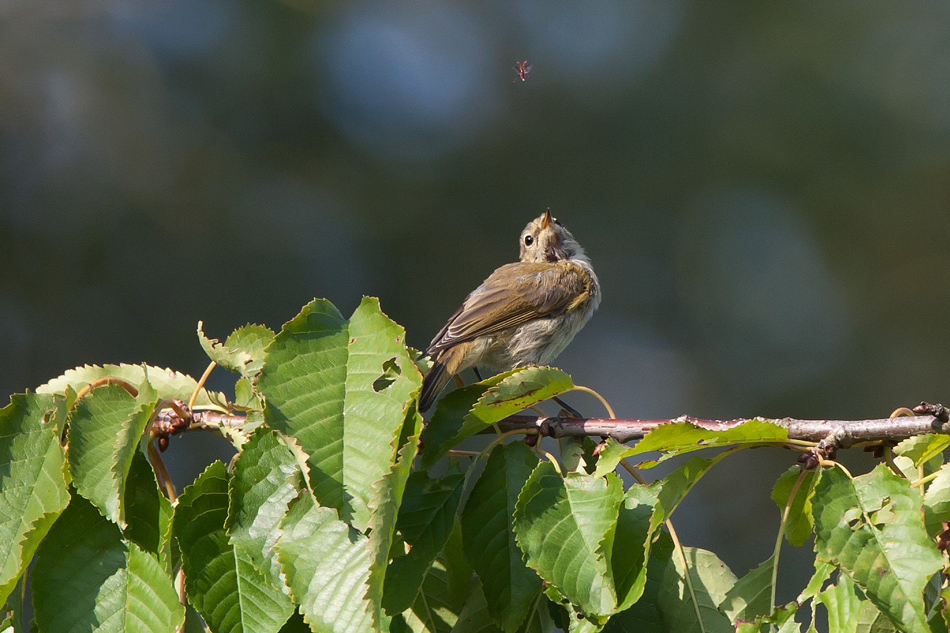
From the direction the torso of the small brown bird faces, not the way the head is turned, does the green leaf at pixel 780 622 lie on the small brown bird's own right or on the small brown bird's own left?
on the small brown bird's own right

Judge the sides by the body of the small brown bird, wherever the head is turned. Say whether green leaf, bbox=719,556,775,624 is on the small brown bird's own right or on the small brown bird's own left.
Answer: on the small brown bird's own right

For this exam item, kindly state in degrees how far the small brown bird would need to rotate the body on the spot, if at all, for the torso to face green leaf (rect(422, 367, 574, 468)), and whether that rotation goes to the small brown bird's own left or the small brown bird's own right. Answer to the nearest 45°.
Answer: approximately 90° to the small brown bird's own right

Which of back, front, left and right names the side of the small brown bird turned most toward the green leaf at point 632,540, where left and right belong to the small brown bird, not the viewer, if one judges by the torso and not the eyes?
right

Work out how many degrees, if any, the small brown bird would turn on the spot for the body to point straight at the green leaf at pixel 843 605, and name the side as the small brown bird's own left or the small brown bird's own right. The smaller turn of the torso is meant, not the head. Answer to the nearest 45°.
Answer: approximately 90° to the small brown bird's own right

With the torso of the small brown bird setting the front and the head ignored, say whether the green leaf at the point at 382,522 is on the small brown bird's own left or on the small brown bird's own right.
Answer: on the small brown bird's own right

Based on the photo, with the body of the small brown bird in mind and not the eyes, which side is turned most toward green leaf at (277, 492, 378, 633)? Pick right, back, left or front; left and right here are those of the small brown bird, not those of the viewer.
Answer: back

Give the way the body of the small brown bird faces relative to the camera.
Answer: to the viewer's right
